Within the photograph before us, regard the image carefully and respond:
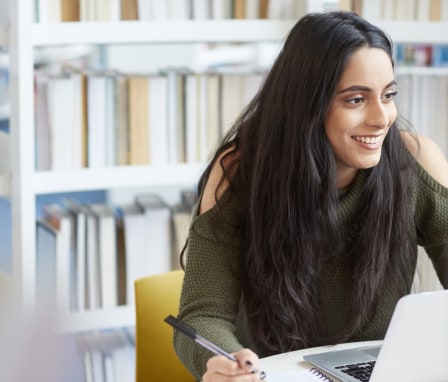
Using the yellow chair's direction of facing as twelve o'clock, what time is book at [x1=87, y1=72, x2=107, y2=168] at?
The book is roughly at 7 o'clock from the yellow chair.

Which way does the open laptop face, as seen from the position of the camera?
facing away from the viewer and to the left of the viewer

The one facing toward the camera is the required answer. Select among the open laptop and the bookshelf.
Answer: the bookshelf

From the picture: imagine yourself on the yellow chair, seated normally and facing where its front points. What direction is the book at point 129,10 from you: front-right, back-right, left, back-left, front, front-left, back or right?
back-left

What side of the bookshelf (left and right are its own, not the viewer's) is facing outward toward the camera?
front

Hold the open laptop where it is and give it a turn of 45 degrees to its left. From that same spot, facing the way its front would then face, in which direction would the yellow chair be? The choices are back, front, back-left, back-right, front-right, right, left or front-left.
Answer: front-right

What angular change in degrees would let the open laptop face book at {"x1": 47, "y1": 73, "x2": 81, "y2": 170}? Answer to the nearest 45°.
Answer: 0° — it already faces it

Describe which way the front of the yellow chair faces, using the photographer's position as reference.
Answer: facing the viewer and to the right of the viewer

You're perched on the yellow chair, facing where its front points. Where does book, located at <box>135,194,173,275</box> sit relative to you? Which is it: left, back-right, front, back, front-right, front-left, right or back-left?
back-left

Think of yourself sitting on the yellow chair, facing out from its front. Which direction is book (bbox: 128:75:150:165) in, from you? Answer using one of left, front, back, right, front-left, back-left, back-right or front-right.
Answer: back-left

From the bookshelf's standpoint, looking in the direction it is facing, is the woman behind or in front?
in front

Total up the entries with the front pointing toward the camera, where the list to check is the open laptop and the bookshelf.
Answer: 1

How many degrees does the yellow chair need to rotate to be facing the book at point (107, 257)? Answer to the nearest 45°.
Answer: approximately 135° to its left

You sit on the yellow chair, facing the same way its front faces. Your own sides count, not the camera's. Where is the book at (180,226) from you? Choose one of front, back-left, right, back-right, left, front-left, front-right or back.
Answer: back-left

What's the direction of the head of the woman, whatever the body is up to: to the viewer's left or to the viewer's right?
to the viewer's right
